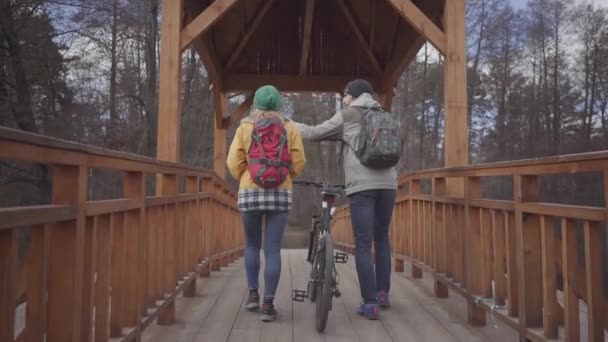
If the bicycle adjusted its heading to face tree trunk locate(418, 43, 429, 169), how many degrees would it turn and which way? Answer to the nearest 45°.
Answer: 0° — it already faces it

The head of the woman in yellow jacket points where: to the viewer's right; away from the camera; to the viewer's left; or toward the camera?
away from the camera

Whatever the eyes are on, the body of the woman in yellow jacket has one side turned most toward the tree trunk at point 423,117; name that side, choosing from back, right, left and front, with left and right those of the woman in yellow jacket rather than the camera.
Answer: front

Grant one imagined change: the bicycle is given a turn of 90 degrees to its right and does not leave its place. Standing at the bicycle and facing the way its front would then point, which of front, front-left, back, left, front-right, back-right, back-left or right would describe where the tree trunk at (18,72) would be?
back-left

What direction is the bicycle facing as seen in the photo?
away from the camera

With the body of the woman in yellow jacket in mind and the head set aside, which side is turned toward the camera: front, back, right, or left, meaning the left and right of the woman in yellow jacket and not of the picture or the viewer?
back

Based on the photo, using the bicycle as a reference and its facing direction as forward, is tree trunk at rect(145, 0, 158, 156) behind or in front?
in front
